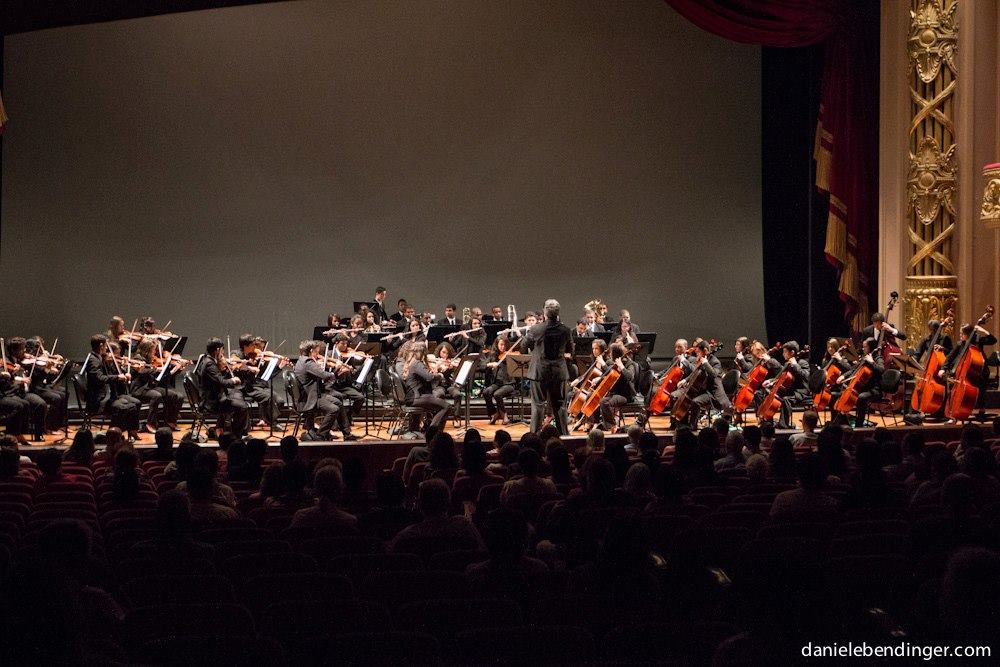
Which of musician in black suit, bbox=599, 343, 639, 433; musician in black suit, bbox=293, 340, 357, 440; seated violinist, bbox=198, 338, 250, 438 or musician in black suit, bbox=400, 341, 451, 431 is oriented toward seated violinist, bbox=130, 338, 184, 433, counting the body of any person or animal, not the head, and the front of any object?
musician in black suit, bbox=599, 343, 639, 433

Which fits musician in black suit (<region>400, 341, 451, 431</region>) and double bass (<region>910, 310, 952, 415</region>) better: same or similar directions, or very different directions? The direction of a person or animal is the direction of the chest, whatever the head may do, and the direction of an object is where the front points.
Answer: very different directions

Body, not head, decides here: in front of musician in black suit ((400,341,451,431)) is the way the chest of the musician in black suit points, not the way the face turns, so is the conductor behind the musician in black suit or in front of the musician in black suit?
in front

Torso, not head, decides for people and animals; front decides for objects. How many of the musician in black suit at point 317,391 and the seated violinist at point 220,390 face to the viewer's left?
0

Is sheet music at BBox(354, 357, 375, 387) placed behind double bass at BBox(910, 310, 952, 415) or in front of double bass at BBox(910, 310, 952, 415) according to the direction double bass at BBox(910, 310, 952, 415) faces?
in front

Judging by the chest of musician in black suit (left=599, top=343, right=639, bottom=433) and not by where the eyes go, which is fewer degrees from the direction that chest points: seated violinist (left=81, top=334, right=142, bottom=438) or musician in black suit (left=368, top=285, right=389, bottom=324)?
the seated violinist

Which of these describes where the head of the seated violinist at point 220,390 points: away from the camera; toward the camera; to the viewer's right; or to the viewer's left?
to the viewer's right

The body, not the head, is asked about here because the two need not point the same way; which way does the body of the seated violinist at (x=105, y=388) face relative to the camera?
to the viewer's right

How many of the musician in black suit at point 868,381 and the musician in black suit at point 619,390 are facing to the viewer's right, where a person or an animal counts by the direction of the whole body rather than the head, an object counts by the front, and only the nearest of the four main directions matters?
0

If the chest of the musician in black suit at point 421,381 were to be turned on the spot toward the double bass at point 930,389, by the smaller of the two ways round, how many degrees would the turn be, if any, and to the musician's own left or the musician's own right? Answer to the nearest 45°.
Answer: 0° — they already face it

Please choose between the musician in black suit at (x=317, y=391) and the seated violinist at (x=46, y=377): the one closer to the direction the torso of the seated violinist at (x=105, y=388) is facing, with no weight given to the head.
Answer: the musician in black suit

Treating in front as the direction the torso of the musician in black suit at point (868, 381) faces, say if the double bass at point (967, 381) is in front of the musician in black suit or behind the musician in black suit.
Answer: behind

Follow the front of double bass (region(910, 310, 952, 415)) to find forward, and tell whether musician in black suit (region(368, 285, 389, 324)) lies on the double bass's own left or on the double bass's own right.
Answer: on the double bass's own right

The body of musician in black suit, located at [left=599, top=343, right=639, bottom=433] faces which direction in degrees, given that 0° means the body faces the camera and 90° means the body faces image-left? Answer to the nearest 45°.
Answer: approximately 90°

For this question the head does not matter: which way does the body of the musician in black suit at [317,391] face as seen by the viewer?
to the viewer's right

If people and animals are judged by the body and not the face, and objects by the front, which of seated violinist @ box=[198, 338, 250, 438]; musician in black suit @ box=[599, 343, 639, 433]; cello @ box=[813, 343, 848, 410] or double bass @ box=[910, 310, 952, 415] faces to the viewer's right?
the seated violinist
